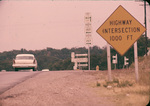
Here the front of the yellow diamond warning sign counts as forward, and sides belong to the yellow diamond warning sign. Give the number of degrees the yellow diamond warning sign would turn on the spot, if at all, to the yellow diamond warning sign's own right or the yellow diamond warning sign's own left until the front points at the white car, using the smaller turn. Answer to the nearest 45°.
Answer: approximately 135° to the yellow diamond warning sign's own right

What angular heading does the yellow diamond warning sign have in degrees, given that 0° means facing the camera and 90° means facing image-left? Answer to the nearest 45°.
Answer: approximately 0°
